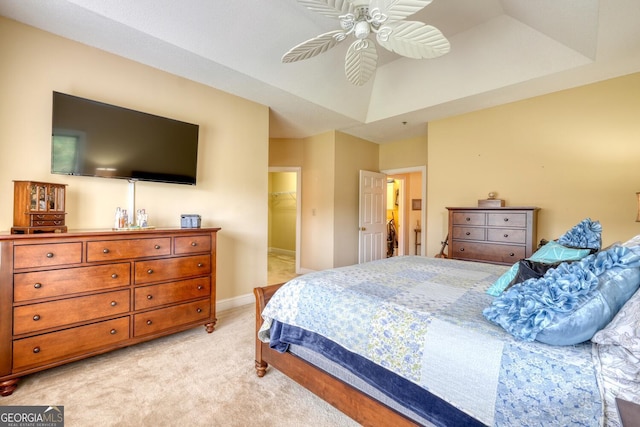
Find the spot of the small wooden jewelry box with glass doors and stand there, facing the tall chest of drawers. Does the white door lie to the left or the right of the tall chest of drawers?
left

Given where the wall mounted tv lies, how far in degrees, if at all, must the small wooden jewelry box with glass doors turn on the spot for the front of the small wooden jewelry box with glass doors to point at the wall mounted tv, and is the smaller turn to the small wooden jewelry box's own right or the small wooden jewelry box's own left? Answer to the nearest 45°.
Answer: approximately 90° to the small wooden jewelry box's own left

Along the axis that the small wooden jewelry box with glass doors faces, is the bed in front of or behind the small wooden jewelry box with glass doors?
in front

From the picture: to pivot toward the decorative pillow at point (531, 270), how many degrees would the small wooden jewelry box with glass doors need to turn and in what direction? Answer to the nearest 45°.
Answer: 0° — it already faces it

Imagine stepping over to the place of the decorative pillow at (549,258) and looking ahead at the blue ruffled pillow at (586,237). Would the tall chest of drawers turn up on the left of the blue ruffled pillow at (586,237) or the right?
left

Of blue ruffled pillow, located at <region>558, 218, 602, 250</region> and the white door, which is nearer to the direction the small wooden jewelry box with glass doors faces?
the blue ruffled pillow

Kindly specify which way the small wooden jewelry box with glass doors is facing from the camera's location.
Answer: facing the viewer and to the right of the viewer

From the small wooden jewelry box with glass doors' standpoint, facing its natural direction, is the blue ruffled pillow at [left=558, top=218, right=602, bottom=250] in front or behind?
in front

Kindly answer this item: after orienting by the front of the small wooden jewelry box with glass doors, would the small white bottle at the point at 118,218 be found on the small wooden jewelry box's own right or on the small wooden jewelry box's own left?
on the small wooden jewelry box's own left
